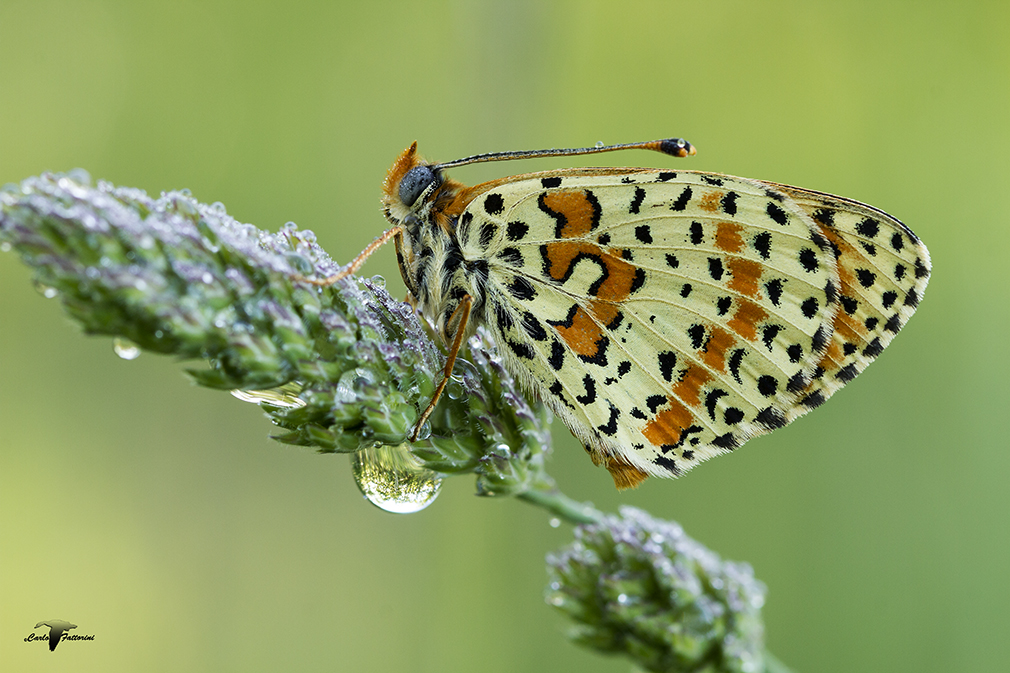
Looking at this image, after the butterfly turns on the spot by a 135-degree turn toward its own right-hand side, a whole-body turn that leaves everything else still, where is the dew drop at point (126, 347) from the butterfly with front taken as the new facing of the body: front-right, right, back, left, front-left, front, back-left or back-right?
back

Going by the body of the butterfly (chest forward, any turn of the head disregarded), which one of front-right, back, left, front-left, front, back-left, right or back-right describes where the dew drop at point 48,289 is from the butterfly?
front-left

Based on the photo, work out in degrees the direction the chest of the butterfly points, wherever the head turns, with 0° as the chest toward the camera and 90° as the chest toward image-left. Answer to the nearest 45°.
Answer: approximately 90°

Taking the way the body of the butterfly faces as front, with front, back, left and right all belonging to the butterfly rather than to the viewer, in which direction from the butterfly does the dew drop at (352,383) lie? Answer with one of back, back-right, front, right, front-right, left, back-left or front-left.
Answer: front-left

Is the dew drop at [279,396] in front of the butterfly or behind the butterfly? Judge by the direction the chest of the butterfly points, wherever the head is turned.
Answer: in front

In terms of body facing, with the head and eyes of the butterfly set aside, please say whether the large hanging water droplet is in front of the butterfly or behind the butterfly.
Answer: in front
